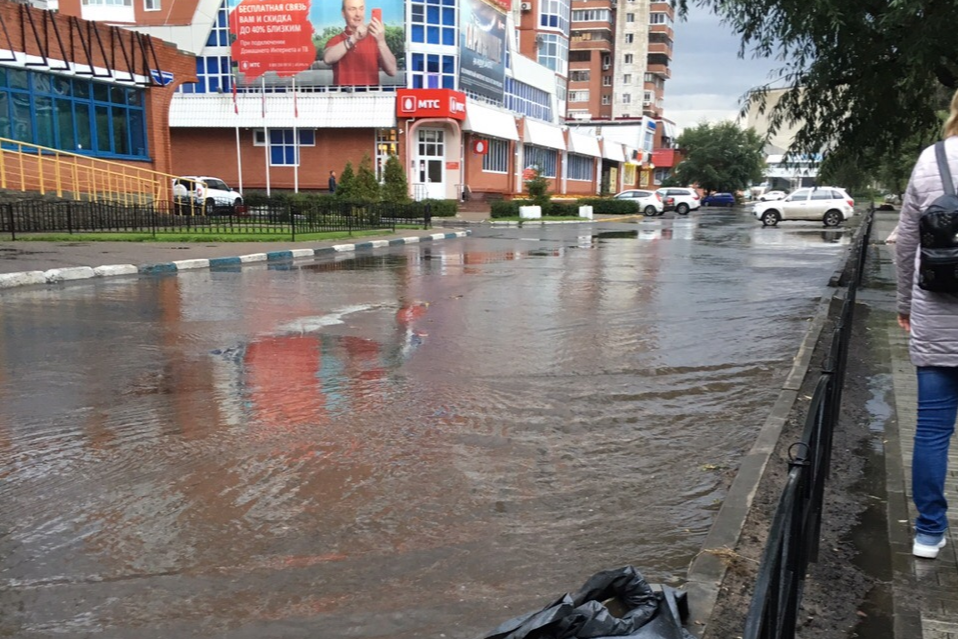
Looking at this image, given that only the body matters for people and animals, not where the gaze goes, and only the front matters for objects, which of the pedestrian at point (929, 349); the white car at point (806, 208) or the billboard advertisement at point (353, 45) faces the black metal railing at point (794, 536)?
the billboard advertisement

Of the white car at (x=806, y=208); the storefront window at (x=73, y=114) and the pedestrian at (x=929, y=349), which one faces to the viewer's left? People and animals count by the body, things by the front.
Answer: the white car

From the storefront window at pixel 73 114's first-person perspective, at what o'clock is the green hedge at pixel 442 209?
The green hedge is roughly at 10 o'clock from the storefront window.

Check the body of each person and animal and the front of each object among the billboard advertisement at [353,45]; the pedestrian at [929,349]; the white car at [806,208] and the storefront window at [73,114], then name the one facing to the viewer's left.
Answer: the white car

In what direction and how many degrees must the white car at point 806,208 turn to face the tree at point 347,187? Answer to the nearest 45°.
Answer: approximately 45° to its left

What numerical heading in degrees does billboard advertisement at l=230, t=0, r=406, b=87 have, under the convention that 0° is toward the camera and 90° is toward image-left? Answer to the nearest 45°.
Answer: approximately 0°

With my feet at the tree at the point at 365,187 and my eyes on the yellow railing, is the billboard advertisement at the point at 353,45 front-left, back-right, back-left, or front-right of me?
back-right

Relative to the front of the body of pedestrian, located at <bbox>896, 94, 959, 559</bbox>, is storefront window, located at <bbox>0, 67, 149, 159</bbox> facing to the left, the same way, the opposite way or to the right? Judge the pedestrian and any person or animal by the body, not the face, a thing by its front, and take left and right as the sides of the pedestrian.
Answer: to the right

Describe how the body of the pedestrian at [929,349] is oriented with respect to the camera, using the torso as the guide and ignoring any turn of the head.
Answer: away from the camera

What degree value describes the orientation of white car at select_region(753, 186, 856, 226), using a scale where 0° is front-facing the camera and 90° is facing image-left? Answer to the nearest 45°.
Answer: approximately 90°

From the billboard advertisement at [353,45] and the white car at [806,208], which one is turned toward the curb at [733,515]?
the billboard advertisement

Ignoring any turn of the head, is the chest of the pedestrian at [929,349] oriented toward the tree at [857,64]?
yes

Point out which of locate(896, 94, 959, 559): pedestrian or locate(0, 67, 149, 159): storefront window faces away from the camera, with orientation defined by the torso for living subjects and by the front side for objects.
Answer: the pedestrian

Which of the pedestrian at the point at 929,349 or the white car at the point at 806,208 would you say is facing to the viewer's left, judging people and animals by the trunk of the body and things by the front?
the white car
